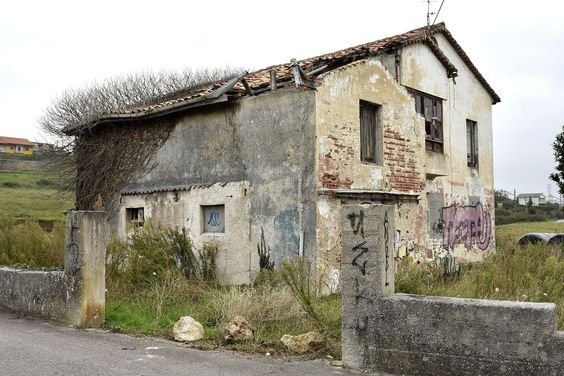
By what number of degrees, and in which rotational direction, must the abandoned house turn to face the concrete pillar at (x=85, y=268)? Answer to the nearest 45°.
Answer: approximately 90° to its right

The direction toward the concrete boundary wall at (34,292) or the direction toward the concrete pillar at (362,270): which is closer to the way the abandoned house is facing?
the concrete pillar

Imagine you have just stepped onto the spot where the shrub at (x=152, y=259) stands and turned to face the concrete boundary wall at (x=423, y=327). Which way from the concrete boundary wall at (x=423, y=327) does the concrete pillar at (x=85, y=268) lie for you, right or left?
right

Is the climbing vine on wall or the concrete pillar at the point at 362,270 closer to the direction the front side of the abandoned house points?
the concrete pillar

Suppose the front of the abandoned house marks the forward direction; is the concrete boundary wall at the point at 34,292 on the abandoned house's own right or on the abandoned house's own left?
on the abandoned house's own right

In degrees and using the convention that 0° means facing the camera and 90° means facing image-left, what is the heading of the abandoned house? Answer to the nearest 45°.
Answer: approximately 315°

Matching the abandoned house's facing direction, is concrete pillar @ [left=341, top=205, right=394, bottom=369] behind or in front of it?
in front
